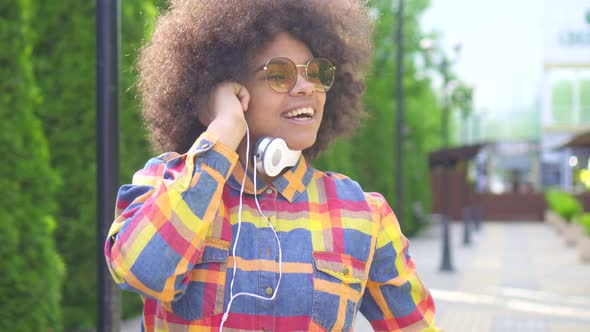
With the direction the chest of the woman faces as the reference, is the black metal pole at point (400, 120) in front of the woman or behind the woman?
behind

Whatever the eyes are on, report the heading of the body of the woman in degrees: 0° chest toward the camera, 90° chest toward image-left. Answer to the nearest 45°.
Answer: approximately 0°

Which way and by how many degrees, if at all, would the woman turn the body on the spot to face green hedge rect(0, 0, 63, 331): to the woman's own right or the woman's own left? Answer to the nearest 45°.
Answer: approximately 135° to the woman's own right
